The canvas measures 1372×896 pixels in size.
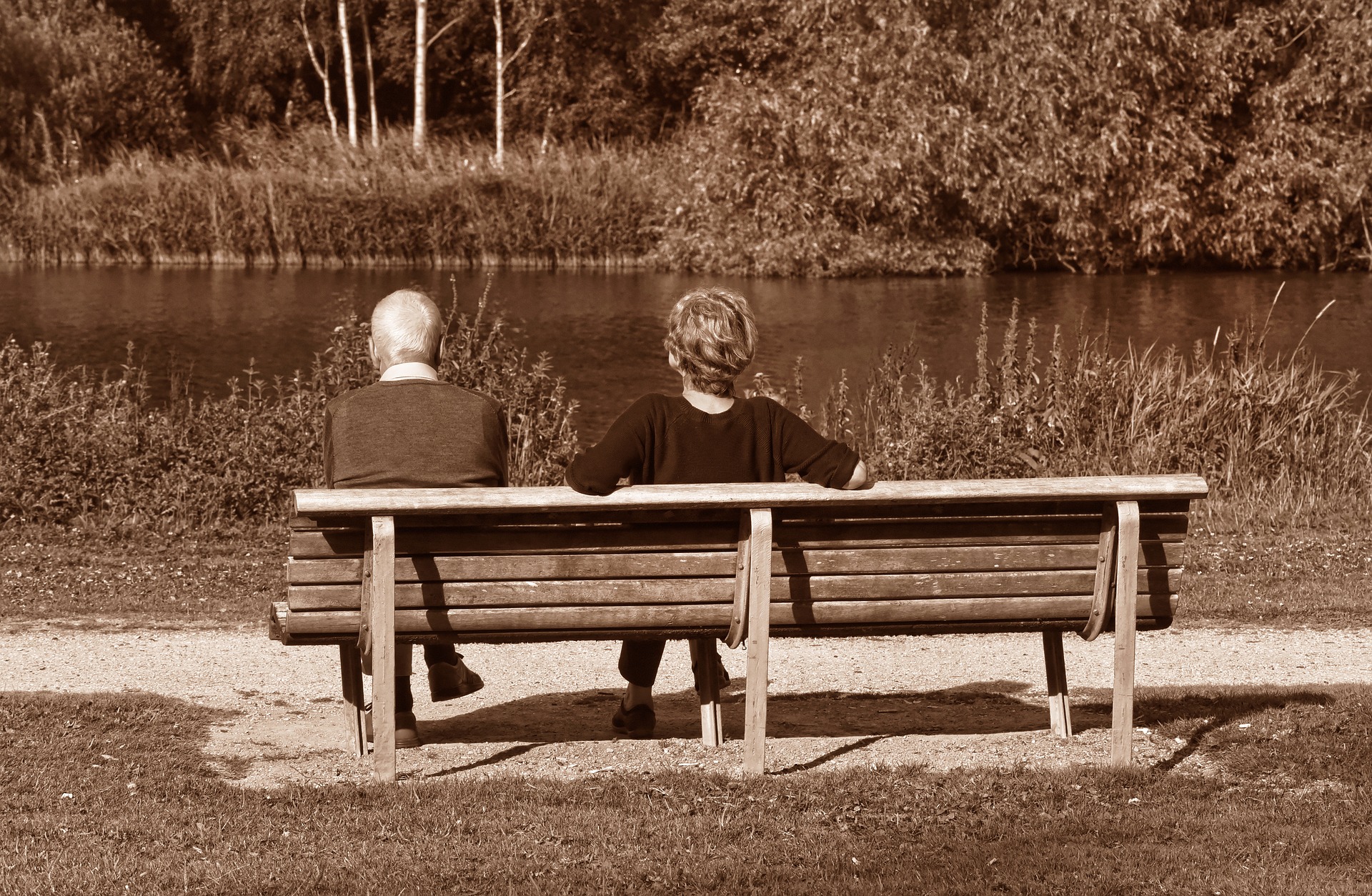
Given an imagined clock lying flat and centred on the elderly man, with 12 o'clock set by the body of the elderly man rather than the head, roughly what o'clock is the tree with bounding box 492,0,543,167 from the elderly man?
The tree is roughly at 12 o'clock from the elderly man.

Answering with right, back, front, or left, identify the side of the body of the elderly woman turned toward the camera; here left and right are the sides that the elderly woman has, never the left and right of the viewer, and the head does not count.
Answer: back

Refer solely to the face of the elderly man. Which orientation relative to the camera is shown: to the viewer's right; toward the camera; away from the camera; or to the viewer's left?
away from the camera

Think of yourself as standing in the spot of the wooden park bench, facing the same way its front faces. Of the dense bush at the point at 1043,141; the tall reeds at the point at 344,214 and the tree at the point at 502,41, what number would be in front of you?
3

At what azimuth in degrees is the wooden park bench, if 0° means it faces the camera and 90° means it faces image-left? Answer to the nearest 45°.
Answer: approximately 180°

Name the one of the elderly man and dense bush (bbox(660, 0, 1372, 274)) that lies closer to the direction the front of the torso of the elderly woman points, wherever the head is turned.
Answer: the dense bush

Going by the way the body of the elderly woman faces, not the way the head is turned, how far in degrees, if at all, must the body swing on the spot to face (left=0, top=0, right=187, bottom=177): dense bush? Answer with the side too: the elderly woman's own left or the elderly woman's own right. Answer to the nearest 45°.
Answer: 0° — they already face it

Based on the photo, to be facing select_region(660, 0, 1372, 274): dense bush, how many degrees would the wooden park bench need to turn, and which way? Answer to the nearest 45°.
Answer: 0° — it already faces it
